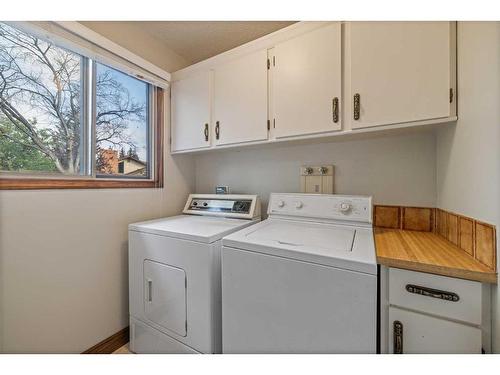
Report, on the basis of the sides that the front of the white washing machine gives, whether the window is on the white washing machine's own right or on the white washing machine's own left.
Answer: on the white washing machine's own right

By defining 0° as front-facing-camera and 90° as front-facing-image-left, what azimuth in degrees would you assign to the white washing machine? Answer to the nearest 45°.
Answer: approximately 0°
